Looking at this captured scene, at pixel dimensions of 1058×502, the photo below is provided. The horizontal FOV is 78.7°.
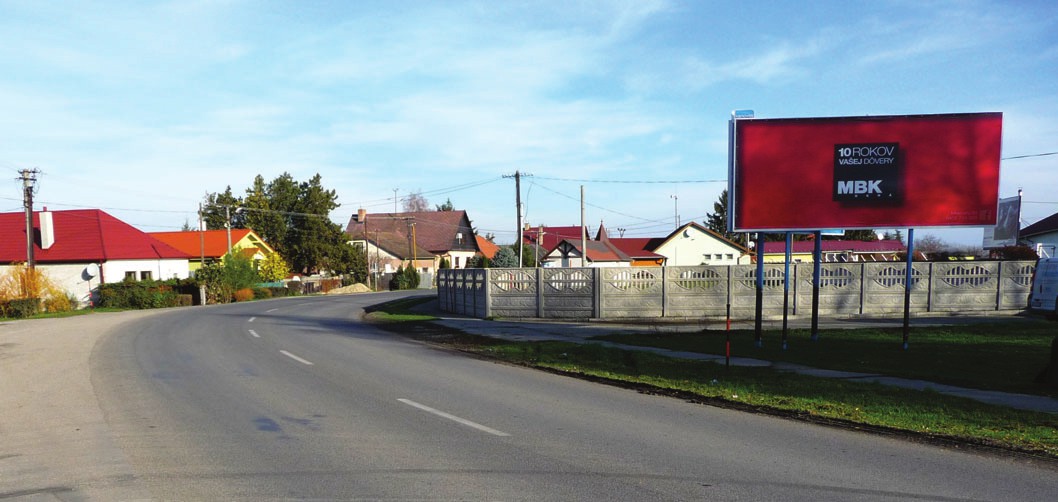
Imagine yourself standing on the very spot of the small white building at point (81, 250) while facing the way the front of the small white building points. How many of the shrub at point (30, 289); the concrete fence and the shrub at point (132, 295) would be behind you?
0

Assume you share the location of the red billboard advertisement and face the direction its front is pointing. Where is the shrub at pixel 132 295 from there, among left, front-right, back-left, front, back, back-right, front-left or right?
right

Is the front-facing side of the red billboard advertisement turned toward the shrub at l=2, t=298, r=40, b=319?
no

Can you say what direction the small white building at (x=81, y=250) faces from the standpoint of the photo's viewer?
facing the viewer and to the right of the viewer

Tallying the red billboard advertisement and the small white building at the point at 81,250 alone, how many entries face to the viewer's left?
0

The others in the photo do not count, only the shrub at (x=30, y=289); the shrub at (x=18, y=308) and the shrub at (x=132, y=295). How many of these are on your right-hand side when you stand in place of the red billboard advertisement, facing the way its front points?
3

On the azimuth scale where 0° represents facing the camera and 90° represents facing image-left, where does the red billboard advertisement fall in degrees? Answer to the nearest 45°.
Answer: approximately 0°

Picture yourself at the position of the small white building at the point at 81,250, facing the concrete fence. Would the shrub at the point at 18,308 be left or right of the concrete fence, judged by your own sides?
right

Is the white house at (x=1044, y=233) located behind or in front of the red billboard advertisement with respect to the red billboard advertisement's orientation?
behind

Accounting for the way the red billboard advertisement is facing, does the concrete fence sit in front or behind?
behind

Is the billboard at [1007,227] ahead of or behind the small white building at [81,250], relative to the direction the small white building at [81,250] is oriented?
ahead

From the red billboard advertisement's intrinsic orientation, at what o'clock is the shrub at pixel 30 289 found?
The shrub is roughly at 3 o'clock from the red billboard advertisement.

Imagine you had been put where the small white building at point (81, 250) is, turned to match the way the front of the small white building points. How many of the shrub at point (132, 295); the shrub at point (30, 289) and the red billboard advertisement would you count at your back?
0

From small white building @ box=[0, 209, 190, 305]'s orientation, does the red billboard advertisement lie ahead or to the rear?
ahead
